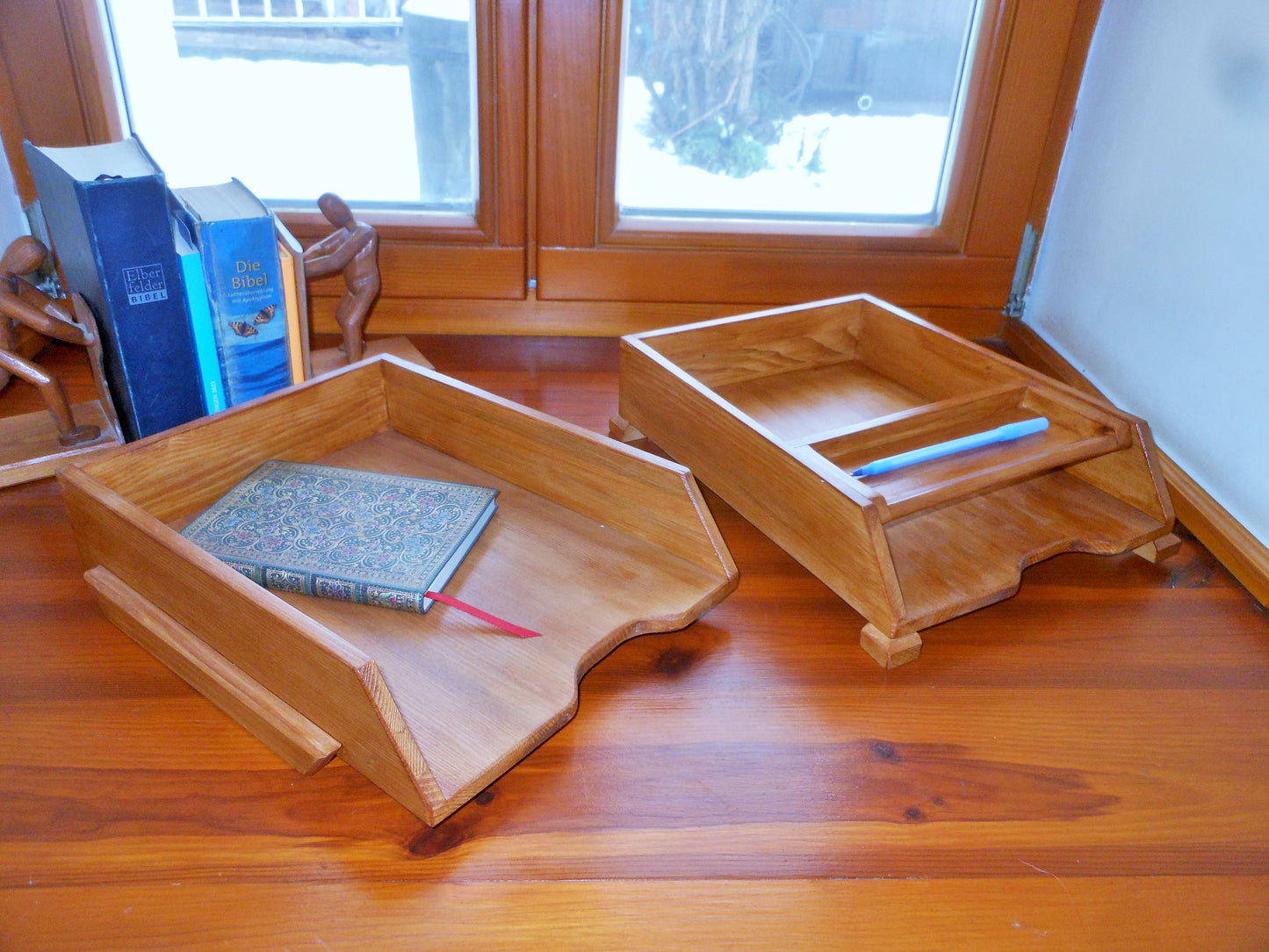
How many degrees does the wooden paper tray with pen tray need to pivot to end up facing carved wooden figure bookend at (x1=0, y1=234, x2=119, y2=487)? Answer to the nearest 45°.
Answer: approximately 135° to its right

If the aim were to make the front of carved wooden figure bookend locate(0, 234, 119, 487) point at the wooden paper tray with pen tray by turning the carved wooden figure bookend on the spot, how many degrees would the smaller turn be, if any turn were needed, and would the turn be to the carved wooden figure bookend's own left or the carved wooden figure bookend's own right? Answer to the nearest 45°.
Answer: approximately 45° to the carved wooden figure bookend's own right

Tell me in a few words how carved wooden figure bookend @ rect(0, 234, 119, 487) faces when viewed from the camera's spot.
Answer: facing to the right of the viewer

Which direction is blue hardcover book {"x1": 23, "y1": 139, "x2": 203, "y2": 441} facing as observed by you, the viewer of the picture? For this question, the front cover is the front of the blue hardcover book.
facing to the right of the viewer

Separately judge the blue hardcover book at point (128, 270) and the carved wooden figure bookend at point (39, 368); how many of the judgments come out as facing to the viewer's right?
2

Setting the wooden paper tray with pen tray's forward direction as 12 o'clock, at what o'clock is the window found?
The window is roughly at 6 o'clock from the wooden paper tray with pen tray.

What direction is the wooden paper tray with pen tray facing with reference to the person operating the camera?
facing the viewer and to the right of the viewer

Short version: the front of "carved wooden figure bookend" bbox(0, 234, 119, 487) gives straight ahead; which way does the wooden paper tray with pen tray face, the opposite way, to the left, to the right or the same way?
to the right

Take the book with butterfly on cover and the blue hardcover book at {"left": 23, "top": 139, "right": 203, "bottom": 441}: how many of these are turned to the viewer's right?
2
